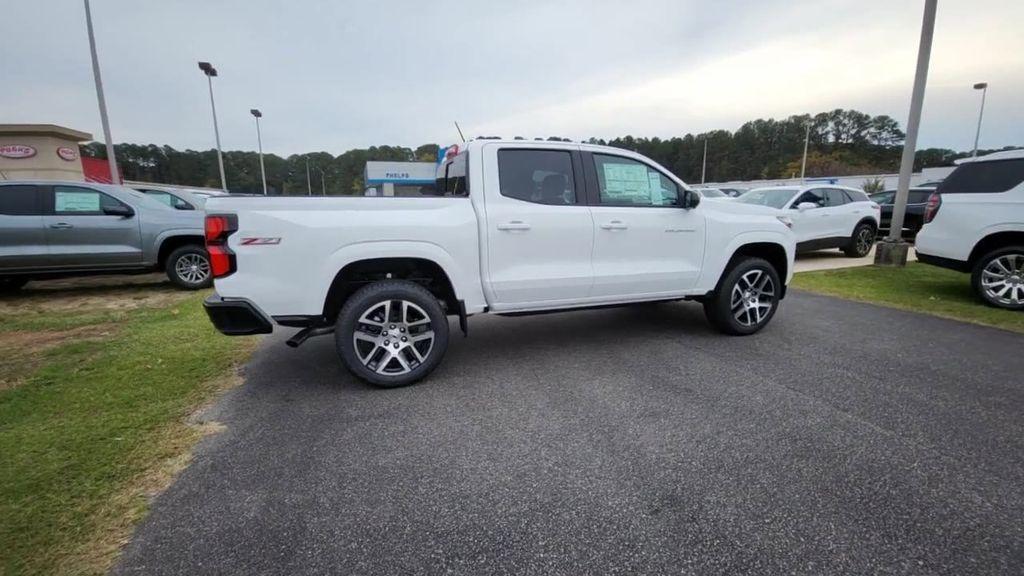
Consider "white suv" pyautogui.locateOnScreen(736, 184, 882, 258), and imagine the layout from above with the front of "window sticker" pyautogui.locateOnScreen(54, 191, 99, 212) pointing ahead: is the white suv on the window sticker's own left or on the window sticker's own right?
on the window sticker's own left

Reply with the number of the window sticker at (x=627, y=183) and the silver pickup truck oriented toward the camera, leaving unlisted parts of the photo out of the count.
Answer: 1

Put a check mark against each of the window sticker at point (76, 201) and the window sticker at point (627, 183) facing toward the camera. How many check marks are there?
2

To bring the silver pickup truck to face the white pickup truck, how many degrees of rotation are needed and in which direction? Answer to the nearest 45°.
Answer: approximately 90° to its right

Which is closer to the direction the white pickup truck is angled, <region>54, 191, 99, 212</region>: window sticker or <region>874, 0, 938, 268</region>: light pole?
the light pole

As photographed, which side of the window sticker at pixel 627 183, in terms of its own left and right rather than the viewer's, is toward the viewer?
front

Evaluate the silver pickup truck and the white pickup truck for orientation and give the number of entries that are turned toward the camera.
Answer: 0

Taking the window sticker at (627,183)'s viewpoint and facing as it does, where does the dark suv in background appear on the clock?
The dark suv in background is roughly at 7 o'clock from the window sticker.

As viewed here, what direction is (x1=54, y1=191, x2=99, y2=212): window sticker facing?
toward the camera

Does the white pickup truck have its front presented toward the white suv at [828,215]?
yes

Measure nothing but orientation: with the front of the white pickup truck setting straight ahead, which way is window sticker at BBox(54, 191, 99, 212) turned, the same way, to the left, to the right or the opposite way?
to the right

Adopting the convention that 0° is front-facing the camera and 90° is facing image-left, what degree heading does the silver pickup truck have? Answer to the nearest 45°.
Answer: approximately 270°

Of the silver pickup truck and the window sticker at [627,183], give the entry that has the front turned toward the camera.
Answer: the window sticker

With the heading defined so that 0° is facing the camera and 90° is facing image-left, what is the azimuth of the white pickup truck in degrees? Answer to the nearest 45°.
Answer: approximately 225°
